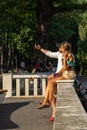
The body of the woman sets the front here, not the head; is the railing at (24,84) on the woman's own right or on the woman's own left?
on the woman's own right

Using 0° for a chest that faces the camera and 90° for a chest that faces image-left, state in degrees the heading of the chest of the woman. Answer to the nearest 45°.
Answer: approximately 90°
